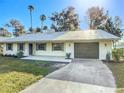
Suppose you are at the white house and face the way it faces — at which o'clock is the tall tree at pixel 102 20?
The tall tree is roughly at 7 o'clock from the white house.

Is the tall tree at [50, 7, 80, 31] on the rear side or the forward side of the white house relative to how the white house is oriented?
on the rear side

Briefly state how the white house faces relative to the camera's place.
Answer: facing the viewer
